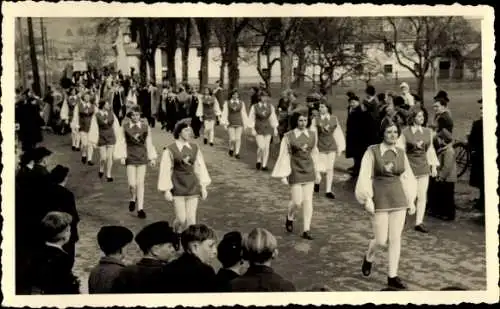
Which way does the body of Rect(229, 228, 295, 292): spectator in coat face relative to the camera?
away from the camera

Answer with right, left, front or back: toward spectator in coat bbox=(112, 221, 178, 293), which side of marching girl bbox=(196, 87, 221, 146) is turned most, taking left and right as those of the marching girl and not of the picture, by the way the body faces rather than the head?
front

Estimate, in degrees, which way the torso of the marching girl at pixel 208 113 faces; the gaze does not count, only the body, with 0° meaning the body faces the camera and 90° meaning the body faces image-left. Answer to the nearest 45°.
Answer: approximately 0°

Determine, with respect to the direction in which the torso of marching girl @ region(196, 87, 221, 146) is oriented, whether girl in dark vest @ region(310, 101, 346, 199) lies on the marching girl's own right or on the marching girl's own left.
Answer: on the marching girl's own left

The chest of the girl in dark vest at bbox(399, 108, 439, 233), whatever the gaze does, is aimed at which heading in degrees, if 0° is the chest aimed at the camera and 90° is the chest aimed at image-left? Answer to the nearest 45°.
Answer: approximately 0°

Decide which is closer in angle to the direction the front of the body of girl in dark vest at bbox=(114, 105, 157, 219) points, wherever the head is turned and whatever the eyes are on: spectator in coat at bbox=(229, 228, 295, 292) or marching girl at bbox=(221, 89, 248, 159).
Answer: the spectator in coat

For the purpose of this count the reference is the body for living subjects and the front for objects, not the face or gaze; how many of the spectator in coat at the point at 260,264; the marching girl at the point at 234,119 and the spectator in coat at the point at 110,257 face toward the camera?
1

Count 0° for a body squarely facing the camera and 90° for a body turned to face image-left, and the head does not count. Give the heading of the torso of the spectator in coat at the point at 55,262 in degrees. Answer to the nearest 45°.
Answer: approximately 225°

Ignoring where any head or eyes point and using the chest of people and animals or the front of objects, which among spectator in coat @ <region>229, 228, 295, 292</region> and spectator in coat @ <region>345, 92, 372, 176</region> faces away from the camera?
spectator in coat @ <region>229, 228, 295, 292</region>

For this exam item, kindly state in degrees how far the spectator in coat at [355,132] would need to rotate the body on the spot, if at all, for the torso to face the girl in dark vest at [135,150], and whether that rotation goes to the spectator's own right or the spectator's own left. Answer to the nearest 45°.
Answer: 0° — they already face them

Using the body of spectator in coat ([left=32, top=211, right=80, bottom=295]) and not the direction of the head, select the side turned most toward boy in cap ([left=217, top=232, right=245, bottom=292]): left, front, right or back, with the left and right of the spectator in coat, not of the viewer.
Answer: right

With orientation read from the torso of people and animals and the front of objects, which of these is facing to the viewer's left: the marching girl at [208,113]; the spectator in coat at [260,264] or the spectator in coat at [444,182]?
the spectator in coat at [444,182]

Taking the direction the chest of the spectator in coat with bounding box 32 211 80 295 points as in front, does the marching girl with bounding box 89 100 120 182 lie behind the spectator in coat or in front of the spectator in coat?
in front
